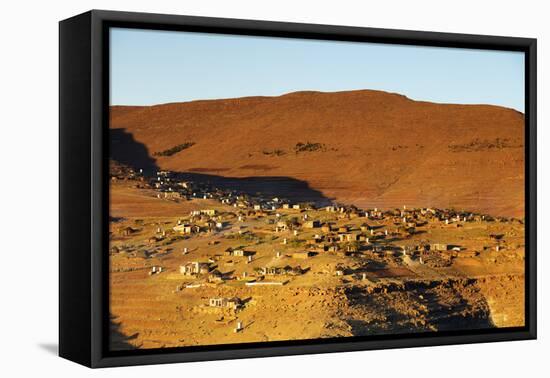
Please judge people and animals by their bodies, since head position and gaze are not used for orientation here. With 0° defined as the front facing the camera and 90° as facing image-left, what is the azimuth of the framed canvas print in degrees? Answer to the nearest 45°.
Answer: approximately 315°
